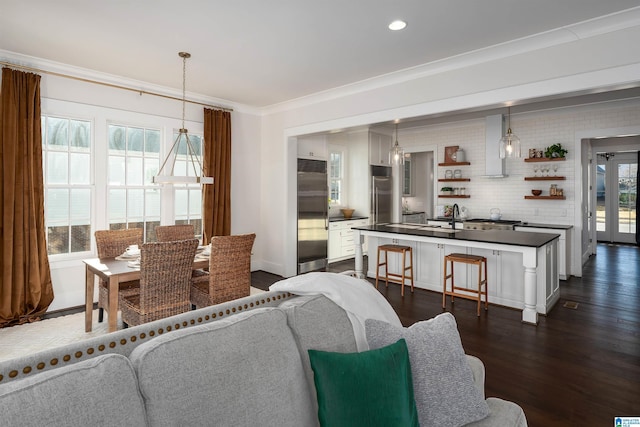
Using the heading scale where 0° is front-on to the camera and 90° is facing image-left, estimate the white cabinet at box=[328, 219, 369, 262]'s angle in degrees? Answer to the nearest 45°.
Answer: approximately 315°

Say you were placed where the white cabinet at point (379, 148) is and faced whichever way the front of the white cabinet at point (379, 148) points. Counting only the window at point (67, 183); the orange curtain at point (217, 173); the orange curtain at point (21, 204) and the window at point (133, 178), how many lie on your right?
4

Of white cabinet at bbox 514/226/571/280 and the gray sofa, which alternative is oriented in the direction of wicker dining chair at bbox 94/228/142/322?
the white cabinet

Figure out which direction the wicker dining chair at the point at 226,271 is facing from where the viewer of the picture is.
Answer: facing away from the viewer and to the left of the viewer

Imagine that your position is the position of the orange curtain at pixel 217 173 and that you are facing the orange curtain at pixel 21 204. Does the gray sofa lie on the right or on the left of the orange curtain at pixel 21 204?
left

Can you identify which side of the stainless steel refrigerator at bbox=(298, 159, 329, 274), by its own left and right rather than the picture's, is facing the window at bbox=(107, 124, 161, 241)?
right

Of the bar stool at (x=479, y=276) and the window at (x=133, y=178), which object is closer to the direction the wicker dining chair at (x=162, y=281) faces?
the window

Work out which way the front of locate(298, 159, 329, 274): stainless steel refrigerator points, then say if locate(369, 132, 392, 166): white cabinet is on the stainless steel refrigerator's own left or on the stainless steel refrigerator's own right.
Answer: on the stainless steel refrigerator's own left

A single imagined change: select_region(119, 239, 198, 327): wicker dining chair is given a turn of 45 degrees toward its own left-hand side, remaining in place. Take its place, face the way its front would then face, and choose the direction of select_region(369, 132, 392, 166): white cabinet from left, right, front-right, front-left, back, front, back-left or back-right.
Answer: back-right

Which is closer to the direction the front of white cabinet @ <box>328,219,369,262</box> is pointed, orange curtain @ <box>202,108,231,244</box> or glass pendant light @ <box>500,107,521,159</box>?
the glass pendant light

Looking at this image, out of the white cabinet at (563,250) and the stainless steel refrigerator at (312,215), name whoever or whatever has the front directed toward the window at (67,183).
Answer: the white cabinet

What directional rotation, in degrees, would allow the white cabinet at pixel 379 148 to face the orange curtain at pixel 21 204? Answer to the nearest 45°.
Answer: approximately 90° to its right
